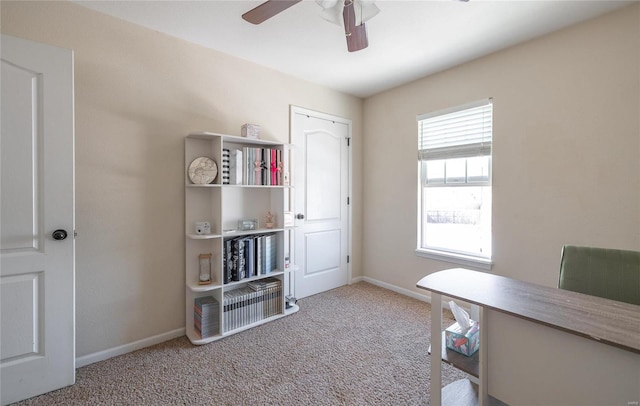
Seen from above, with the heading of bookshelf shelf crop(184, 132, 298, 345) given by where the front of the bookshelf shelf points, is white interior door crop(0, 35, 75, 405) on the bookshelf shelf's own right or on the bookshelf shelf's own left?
on the bookshelf shelf's own right

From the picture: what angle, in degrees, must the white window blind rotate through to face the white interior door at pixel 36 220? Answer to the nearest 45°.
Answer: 0° — it already faces it

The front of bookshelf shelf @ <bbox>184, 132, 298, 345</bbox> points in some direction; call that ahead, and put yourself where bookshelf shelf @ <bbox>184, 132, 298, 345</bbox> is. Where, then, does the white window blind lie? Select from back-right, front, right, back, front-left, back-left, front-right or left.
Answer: front-left

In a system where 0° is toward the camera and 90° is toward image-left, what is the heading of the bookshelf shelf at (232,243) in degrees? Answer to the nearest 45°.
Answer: approximately 315°

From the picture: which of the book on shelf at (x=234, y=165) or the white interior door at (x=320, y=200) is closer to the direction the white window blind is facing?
the book on shelf

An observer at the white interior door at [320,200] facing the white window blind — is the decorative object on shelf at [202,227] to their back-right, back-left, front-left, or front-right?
back-right

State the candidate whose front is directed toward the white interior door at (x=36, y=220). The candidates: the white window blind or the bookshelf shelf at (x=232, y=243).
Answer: the white window blind

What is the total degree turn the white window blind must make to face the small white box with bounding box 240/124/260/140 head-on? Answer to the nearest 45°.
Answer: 0° — it already faces it

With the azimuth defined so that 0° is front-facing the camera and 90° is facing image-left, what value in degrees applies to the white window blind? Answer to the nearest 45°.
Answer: approximately 45°

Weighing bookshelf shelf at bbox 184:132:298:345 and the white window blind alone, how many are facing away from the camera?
0
